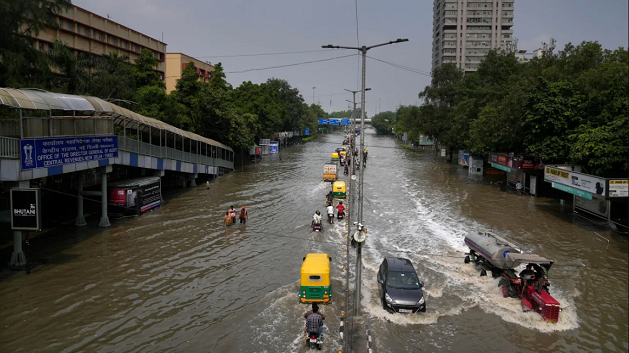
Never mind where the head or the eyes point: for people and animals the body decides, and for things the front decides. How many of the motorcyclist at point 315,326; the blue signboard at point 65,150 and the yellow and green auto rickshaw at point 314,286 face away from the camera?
2

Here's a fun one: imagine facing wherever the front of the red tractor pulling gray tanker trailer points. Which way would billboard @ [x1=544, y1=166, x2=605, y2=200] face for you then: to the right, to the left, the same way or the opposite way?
to the right

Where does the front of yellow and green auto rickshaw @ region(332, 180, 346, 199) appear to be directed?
away from the camera

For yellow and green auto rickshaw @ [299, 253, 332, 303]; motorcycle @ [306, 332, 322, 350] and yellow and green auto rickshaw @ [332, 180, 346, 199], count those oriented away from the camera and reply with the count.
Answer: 3

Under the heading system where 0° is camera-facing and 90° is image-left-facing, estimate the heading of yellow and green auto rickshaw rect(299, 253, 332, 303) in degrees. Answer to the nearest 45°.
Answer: approximately 180°

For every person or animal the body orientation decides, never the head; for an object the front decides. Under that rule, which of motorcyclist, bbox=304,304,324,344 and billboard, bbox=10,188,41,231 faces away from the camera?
the motorcyclist

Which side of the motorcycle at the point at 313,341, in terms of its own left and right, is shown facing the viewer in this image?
back

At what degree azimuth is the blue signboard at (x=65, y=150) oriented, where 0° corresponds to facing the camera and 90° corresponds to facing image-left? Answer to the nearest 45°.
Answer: approximately 315°

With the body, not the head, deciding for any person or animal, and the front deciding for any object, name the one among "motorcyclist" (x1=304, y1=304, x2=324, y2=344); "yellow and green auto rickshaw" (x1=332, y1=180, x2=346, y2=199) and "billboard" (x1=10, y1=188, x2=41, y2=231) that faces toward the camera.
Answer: the billboard

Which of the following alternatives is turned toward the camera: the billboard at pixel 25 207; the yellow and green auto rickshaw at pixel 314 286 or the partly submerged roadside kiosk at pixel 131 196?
the billboard

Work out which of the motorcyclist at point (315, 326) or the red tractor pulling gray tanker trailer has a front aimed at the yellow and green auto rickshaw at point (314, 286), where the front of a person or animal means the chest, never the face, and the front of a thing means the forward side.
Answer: the motorcyclist

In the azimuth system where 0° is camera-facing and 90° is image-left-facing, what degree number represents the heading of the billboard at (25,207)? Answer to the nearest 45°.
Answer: approximately 0°

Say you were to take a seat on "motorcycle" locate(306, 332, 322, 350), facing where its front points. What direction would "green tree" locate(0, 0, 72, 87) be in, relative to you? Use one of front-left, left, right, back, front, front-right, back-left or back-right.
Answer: front-left

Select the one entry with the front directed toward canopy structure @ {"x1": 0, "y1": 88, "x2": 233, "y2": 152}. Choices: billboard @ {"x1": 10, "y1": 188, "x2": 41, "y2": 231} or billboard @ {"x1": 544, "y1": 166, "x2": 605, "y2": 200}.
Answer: billboard @ {"x1": 544, "y1": 166, "x2": 605, "y2": 200}

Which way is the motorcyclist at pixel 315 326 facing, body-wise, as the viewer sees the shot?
away from the camera
